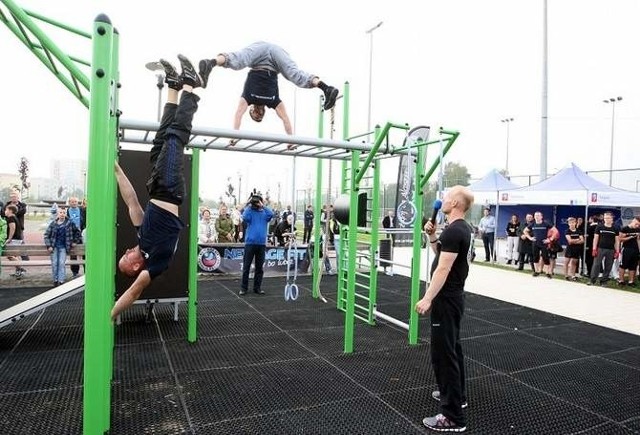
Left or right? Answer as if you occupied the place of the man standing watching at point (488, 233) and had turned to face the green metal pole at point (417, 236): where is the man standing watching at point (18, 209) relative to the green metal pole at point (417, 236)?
right

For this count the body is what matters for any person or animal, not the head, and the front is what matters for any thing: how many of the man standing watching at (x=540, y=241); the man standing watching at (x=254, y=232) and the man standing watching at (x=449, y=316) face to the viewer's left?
1

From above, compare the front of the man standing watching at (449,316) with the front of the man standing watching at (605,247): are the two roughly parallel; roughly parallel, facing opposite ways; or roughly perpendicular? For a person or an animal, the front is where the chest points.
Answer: roughly perpendicular

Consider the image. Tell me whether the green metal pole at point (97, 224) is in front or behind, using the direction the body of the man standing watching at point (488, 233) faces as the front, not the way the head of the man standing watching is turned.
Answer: in front

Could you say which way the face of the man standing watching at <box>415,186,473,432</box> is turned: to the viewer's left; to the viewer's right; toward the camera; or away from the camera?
to the viewer's left

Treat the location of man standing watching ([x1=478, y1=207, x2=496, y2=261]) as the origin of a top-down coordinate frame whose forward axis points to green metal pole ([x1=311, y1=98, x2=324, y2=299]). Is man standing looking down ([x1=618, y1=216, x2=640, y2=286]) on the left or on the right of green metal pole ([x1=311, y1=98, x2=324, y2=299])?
left

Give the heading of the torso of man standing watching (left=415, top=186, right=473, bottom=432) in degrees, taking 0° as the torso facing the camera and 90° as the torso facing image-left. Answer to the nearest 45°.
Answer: approximately 90°

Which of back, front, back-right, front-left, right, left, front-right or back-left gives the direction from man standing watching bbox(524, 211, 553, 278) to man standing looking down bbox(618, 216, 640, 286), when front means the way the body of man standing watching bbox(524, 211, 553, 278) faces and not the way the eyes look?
front-left

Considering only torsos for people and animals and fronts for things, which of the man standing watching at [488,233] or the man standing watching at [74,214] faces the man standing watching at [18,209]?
the man standing watching at [488,233]

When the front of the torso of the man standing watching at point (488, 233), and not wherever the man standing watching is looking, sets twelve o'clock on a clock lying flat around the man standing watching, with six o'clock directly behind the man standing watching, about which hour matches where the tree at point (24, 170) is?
The tree is roughly at 2 o'clock from the man standing watching.

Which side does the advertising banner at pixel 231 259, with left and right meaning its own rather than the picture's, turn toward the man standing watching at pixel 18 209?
right

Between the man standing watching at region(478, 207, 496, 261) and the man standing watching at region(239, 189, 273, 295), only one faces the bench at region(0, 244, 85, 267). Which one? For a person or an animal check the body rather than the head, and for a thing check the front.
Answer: the man standing watching at region(478, 207, 496, 261)

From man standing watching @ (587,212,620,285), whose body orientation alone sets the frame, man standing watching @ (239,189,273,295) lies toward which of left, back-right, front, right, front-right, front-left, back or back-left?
front-right
